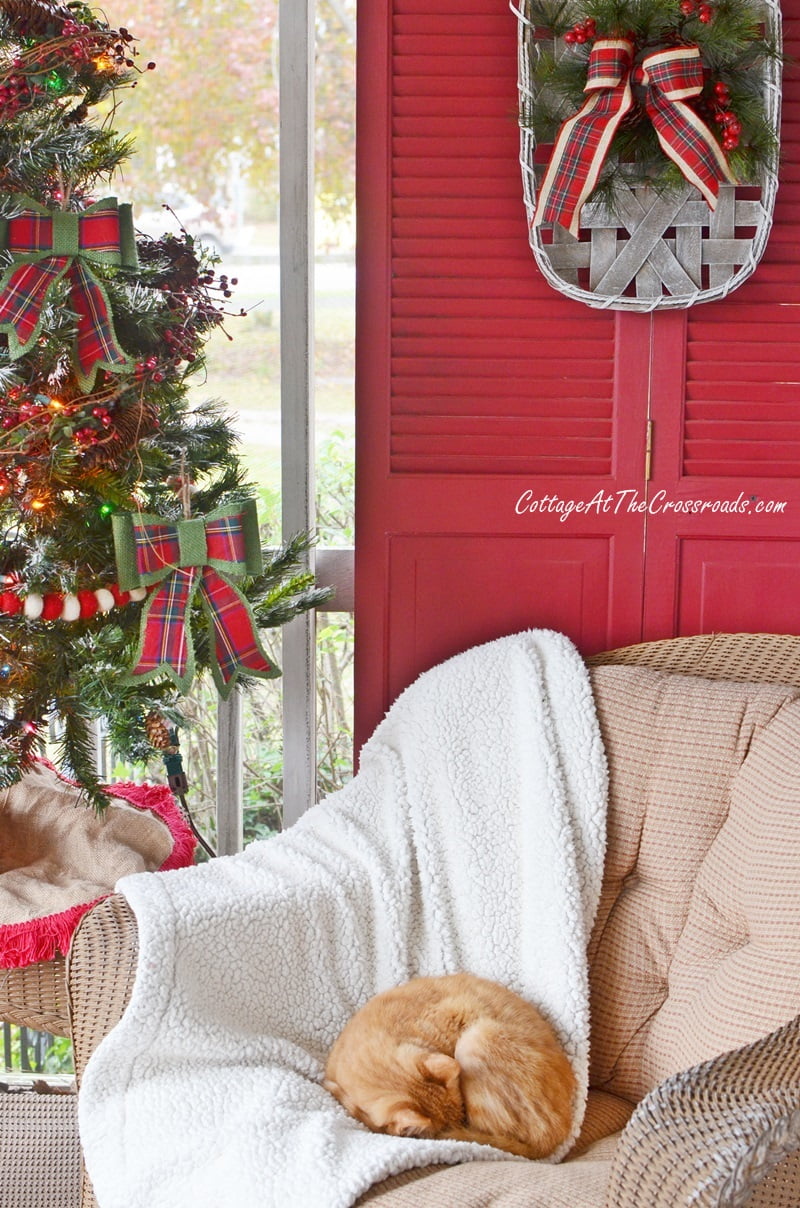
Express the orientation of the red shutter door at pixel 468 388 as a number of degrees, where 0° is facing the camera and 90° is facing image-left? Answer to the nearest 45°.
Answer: approximately 0°

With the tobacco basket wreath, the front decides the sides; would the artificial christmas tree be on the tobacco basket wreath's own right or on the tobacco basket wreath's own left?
on the tobacco basket wreath's own right

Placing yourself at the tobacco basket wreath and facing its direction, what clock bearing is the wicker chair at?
The wicker chair is roughly at 12 o'clock from the tobacco basket wreath.

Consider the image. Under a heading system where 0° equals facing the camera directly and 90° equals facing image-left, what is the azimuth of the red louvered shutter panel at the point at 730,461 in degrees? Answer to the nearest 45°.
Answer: approximately 0°

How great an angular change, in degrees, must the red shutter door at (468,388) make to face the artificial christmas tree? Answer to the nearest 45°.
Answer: approximately 45° to its right

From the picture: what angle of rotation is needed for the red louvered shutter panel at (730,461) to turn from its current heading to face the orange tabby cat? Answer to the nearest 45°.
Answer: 0° — it already faces it

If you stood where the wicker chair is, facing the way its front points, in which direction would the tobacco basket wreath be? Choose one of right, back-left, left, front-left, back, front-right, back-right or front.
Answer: back-right
